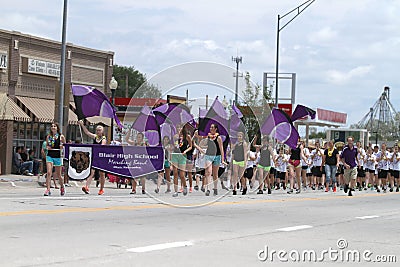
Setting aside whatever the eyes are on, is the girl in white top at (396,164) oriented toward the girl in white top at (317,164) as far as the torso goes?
no

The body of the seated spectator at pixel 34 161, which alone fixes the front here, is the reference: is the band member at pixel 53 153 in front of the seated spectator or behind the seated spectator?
in front

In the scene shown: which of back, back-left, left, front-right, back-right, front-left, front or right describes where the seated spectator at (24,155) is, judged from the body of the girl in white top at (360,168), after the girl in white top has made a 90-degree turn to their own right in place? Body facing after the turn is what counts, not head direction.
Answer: front-left

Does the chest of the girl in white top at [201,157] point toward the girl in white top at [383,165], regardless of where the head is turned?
no

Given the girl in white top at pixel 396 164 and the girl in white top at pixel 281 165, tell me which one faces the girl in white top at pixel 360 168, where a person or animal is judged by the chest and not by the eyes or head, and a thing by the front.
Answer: the girl in white top at pixel 396 164

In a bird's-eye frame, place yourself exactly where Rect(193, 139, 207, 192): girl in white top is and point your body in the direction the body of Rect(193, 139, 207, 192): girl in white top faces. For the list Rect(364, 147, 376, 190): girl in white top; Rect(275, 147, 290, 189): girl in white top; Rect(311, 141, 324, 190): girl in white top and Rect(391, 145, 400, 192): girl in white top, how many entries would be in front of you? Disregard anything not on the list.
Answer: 0

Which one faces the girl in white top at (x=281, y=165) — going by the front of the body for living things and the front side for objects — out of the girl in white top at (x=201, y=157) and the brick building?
the brick building

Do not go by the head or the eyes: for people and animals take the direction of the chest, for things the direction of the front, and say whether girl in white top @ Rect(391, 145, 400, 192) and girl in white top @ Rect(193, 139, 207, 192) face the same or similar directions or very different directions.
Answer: same or similar directions

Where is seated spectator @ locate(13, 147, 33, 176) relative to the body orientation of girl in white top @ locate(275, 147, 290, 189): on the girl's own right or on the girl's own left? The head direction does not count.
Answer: on the girl's own right

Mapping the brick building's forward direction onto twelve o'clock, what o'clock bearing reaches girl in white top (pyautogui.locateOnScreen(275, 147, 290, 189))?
The girl in white top is roughly at 12 o'clock from the brick building.

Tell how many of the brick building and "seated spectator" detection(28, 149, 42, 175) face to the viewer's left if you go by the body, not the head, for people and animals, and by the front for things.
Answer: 0

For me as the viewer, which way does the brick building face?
facing the viewer and to the right of the viewer

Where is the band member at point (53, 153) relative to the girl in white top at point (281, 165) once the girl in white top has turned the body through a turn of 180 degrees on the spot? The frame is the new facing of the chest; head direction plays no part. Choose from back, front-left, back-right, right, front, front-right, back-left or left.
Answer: back

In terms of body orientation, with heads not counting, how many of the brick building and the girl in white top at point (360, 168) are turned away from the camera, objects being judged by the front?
0

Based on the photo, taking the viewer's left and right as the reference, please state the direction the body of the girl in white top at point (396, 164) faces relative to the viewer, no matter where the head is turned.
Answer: facing the viewer and to the left of the viewer

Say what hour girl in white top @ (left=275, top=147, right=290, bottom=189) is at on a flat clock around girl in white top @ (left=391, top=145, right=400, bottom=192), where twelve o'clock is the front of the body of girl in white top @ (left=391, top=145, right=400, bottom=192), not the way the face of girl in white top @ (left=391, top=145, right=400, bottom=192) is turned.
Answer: girl in white top @ (left=275, top=147, right=290, bottom=189) is roughly at 2 o'clock from girl in white top @ (left=391, top=145, right=400, bottom=192).
